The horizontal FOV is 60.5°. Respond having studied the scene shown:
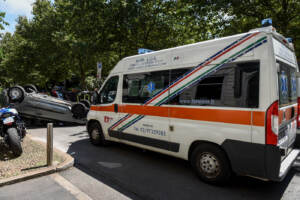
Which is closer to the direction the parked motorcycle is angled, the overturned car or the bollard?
the overturned car

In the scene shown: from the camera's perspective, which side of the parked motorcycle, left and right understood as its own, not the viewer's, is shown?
back

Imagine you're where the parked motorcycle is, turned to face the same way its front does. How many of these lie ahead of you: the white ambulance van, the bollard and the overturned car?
1

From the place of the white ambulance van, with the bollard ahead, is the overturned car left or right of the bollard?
right

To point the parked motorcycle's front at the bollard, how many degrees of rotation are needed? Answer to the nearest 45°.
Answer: approximately 135° to its right
